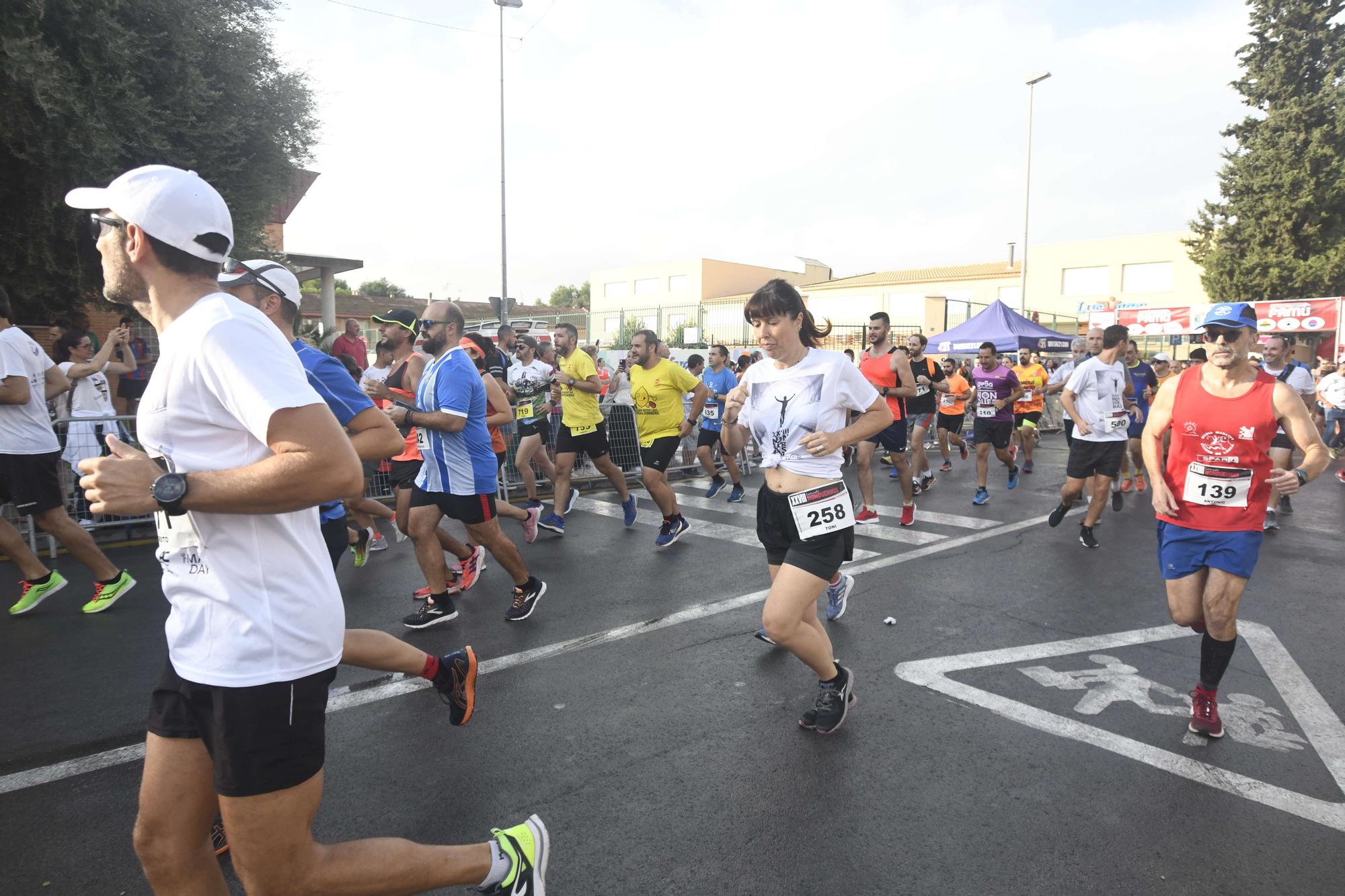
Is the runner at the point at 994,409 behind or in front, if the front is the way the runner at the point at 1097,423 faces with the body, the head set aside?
behind

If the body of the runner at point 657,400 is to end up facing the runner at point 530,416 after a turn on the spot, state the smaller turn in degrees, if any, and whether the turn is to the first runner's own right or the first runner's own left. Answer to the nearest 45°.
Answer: approximately 90° to the first runner's own right

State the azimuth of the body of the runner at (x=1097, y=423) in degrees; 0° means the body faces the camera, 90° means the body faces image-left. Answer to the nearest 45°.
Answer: approximately 315°

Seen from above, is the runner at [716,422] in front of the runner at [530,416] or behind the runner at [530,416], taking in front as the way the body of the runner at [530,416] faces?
behind

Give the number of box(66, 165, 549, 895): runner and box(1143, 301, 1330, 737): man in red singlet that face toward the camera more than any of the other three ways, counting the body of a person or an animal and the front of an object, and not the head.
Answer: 1
